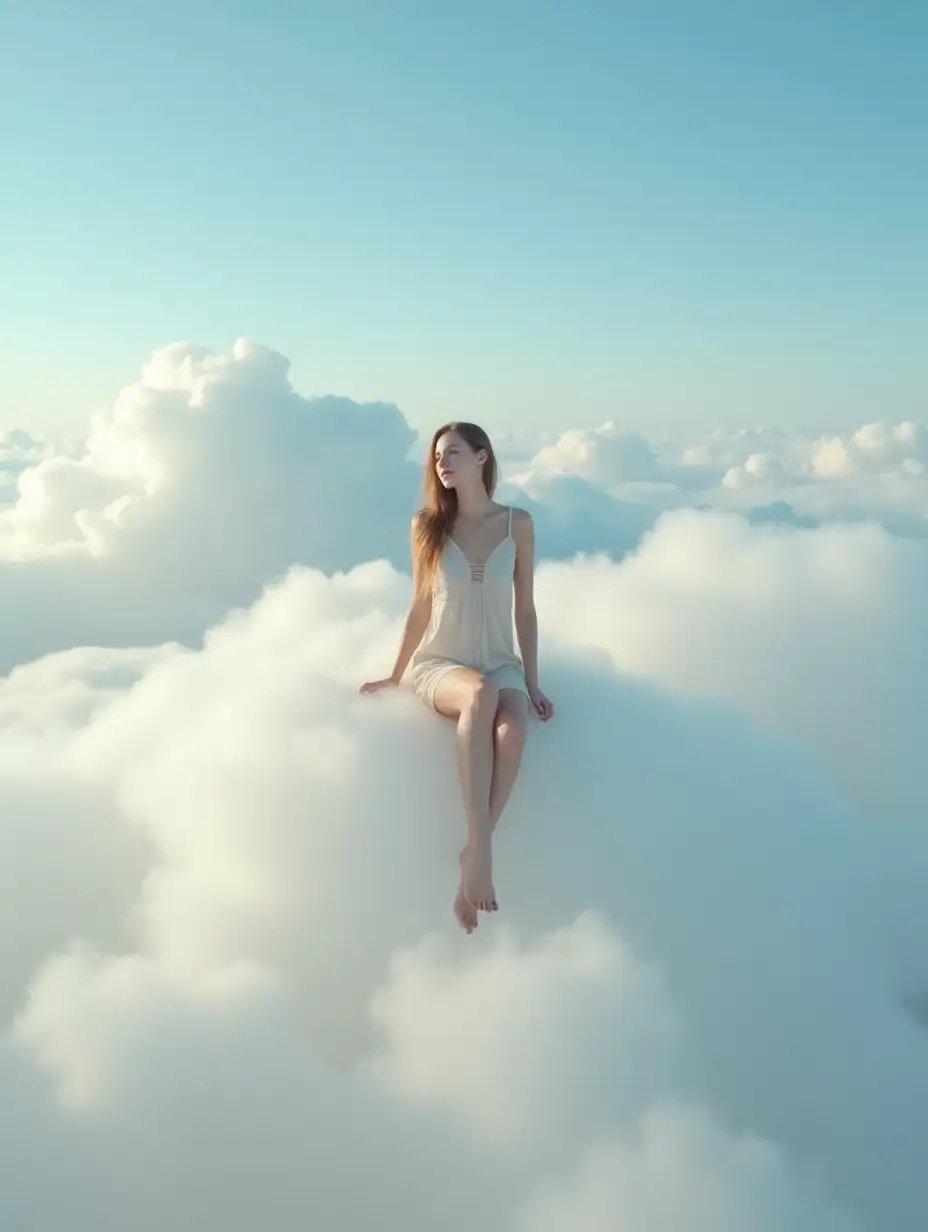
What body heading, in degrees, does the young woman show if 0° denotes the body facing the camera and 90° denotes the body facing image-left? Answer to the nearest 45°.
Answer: approximately 0°
